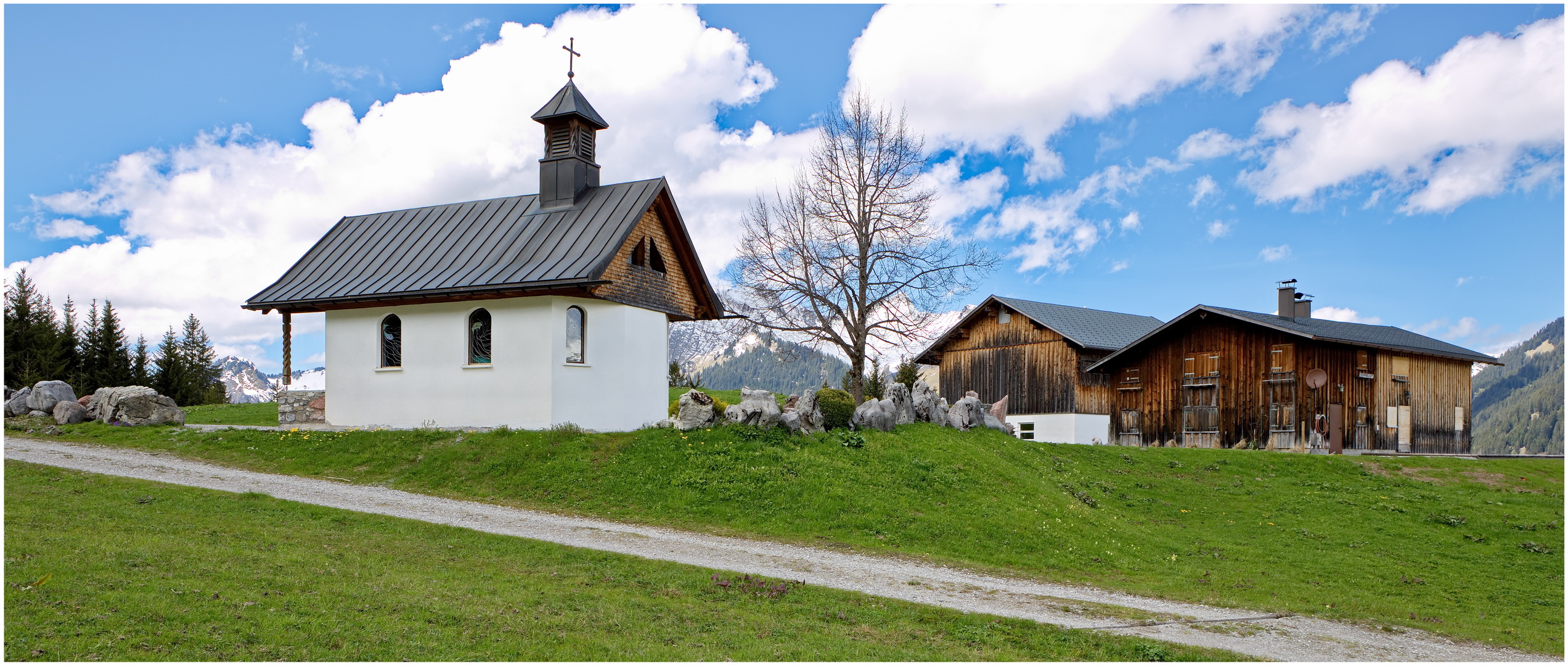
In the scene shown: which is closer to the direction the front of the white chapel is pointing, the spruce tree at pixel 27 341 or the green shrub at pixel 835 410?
the spruce tree

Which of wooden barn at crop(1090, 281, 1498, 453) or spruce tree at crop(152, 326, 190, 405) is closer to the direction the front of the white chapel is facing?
the spruce tree

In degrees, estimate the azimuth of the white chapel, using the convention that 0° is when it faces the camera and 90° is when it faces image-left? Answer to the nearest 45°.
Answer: approximately 135°

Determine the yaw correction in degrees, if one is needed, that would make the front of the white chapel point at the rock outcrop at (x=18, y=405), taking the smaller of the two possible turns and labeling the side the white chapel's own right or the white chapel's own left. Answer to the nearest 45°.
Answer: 0° — it already faces it

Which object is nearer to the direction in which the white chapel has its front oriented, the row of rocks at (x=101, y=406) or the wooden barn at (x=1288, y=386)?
the row of rocks

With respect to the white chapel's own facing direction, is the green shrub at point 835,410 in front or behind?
behind

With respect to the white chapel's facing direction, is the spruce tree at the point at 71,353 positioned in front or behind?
in front

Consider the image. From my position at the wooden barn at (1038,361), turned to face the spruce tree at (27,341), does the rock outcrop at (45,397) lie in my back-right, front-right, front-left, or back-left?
front-left

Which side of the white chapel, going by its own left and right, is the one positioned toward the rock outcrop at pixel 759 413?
back

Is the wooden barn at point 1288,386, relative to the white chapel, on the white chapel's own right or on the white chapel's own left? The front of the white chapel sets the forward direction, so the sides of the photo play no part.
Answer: on the white chapel's own right
